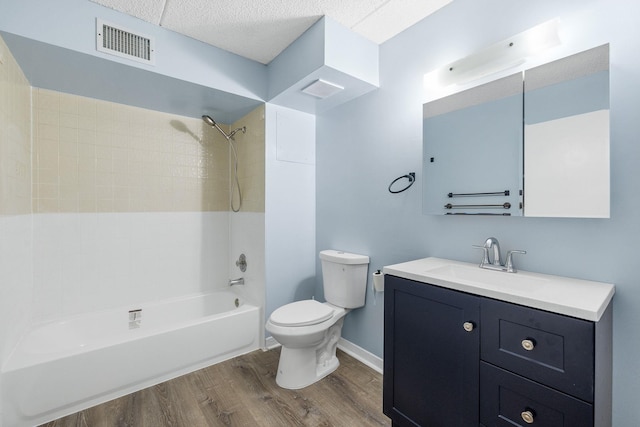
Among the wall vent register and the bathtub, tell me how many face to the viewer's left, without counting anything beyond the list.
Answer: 0

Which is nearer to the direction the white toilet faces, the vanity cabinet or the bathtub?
the bathtub

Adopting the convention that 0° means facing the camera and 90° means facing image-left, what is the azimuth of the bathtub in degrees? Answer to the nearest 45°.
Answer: approximately 315°

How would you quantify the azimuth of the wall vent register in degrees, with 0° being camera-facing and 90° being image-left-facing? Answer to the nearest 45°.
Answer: approximately 315°

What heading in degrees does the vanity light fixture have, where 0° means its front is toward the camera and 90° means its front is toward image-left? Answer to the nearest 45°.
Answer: approximately 45°

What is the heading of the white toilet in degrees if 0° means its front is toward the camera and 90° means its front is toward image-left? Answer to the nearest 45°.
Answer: approximately 45°
